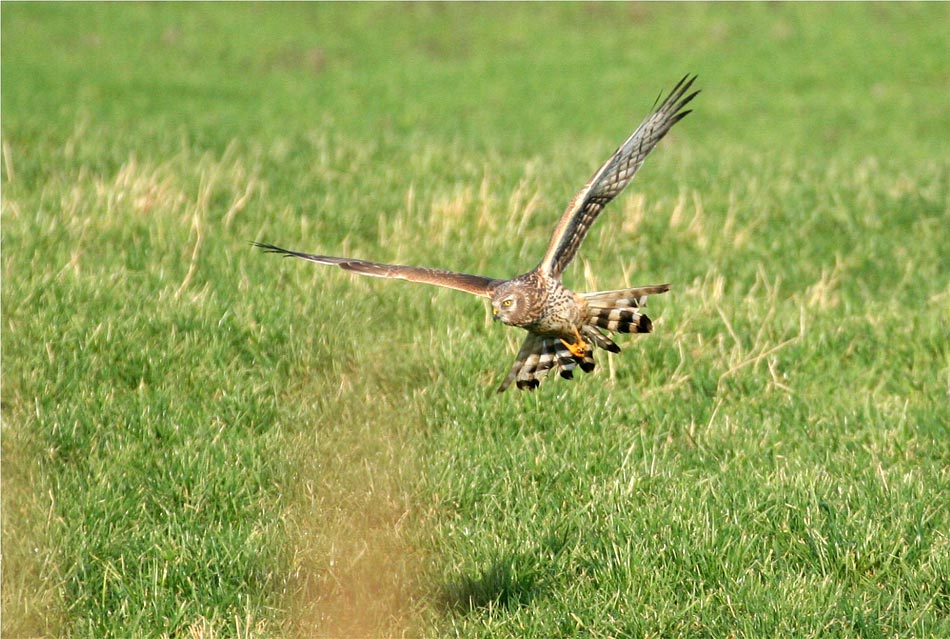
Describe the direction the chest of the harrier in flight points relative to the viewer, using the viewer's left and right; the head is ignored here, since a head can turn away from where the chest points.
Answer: facing the viewer and to the left of the viewer
